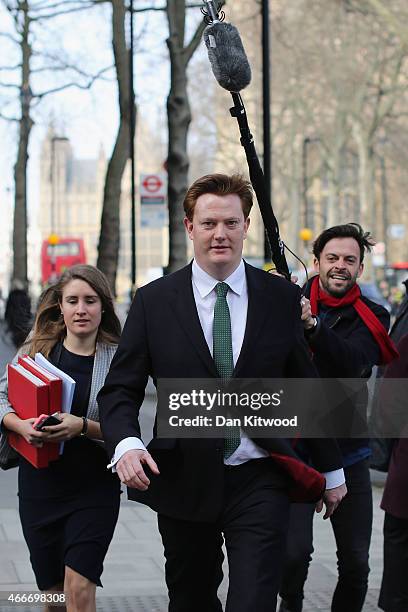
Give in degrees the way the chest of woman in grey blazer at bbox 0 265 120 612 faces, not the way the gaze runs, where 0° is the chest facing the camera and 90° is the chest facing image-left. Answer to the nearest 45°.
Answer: approximately 0°

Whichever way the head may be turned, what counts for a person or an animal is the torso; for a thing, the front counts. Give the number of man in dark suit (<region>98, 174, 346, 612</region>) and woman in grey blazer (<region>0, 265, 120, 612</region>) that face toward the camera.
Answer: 2

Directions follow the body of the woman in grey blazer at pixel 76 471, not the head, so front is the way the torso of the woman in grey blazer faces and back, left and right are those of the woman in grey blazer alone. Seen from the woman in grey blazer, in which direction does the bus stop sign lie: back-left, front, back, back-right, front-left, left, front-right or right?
back

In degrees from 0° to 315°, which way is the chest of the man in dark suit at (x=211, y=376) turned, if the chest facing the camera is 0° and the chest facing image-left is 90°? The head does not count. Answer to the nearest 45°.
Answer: approximately 0°

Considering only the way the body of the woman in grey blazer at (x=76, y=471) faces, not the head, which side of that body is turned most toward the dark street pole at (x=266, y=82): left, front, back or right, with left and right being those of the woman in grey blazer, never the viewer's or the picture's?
back

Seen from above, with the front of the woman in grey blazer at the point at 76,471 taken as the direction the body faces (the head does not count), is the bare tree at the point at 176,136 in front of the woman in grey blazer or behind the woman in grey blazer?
behind

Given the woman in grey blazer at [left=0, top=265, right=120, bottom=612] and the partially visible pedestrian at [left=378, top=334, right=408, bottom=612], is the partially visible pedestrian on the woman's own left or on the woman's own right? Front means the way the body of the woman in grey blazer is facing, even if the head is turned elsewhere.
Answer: on the woman's own left

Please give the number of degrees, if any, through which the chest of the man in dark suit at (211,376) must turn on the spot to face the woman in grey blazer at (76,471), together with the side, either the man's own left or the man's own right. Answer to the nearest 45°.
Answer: approximately 135° to the man's own right

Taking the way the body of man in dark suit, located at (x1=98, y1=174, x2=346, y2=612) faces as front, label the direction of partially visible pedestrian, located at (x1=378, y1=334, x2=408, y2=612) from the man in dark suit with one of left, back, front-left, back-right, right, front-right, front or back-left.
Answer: back-left

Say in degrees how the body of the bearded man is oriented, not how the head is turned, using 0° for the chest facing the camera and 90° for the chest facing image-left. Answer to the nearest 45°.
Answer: approximately 45°
